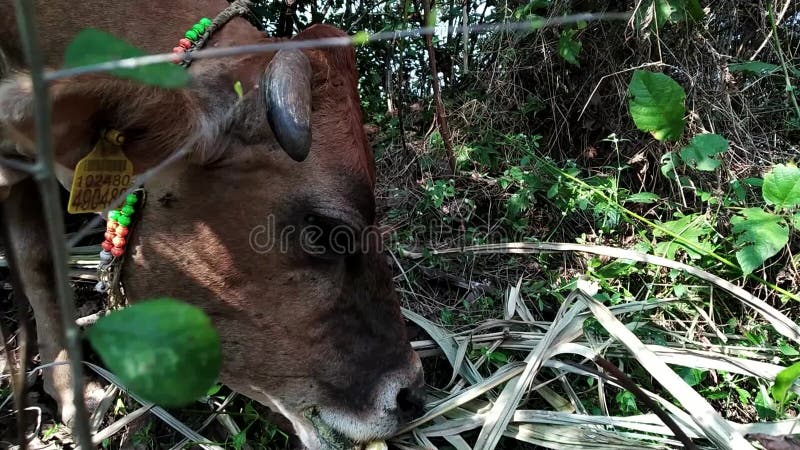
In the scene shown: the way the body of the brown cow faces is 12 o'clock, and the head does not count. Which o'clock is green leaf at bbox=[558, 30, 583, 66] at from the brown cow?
The green leaf is roughly at 11 o'clock from the brown cow.

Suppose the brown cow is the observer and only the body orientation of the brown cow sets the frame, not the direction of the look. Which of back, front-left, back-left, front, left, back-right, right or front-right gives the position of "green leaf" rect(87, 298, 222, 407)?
right

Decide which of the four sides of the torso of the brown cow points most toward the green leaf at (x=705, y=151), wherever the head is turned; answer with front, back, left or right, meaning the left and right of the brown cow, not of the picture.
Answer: front

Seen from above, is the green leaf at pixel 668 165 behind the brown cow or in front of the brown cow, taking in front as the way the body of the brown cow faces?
in front

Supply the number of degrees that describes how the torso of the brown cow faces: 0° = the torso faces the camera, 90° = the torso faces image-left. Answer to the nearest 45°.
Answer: approximately 270°

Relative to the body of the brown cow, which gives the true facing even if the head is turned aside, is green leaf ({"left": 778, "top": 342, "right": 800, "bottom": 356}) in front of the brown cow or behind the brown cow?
in front

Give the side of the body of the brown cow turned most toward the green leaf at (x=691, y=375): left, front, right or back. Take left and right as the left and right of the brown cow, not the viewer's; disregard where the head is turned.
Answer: front

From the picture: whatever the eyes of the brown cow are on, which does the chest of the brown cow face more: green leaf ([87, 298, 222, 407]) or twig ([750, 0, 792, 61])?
the twig

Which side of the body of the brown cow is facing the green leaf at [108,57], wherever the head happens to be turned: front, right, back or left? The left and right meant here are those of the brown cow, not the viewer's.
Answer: right

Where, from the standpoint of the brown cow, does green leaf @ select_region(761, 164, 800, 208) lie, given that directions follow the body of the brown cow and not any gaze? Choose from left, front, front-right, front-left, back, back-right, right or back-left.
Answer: front

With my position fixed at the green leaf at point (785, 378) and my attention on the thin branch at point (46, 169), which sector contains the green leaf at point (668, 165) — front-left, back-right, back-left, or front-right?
back-right

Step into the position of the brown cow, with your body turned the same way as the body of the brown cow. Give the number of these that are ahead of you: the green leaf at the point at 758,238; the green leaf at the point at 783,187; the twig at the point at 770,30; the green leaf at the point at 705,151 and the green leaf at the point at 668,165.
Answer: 5

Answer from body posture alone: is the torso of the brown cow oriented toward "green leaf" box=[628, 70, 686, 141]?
yes

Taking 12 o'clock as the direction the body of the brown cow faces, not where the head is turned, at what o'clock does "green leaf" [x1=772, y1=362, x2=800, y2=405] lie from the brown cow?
The green leaf is roughly at 1 o'clock from the brown cow.
